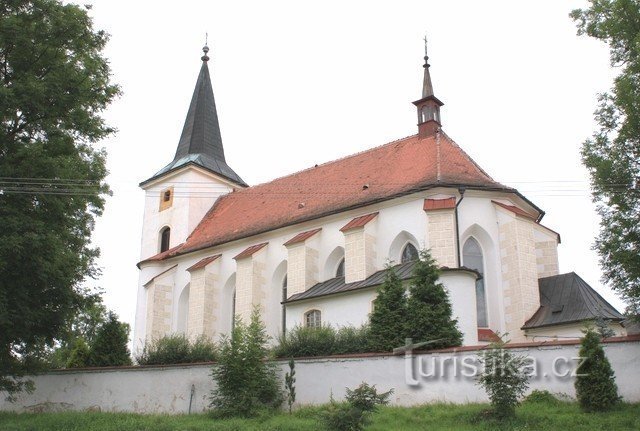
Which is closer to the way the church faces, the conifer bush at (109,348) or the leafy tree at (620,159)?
the conifer bush

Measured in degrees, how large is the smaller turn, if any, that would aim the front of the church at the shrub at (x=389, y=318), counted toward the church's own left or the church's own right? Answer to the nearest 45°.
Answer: approximately 135° to the church's own left

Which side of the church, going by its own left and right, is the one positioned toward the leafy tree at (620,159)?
back

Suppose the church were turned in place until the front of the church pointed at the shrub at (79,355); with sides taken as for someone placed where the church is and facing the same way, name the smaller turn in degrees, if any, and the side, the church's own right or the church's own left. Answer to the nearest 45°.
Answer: approximately 45° to the church's own left

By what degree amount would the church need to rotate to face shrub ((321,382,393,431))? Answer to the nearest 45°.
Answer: approximately 135° to its left

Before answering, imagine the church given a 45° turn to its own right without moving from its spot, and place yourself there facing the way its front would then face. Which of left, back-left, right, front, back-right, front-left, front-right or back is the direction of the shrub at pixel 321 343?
back

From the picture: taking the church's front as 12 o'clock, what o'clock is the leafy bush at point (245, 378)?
The leafy bush is roughly at 8 o'clock from the church.

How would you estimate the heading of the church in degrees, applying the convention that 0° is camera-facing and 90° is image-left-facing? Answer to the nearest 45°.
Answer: approximately 135°

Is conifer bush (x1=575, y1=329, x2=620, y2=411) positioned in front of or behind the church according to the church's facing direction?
behind

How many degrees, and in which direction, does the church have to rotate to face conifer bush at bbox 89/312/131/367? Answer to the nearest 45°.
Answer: approximately 45° to its left
